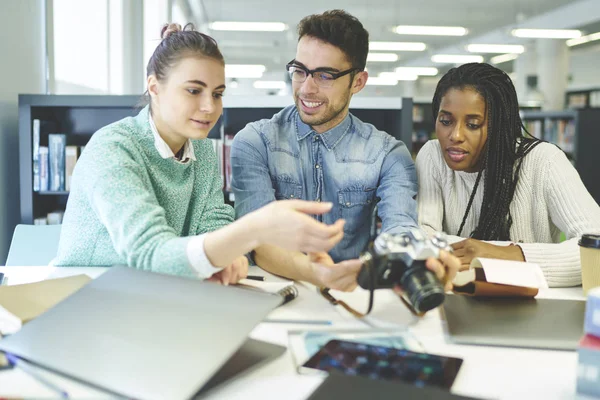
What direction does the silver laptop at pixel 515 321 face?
away from the camera

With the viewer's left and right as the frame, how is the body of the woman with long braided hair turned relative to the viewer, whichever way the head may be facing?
facing the viewer and to the left of the viewer

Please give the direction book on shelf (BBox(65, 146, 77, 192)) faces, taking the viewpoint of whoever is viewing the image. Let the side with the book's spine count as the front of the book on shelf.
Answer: facing the viewer

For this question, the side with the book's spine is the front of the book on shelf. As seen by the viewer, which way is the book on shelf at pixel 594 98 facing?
toward the camera

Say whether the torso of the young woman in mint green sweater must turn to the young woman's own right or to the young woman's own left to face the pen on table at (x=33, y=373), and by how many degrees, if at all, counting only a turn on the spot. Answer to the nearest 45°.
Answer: approximately 45° to the young woman's own right

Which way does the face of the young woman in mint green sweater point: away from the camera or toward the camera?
toward the camera

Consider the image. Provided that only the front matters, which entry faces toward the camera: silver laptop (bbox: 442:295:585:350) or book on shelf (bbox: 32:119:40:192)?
the book on shelf

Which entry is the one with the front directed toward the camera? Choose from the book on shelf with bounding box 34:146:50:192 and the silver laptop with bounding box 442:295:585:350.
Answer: the book on shelf

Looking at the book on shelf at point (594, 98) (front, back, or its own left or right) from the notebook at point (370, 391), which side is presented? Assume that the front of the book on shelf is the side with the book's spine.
front

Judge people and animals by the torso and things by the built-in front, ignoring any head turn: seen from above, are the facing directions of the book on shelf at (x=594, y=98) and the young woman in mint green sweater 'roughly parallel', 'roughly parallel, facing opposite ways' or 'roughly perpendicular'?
roughly perpendicular

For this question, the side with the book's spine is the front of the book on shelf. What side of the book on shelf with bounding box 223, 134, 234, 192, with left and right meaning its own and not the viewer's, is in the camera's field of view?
front

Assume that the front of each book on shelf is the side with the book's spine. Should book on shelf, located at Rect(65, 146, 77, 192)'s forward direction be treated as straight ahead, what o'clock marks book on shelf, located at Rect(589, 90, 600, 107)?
book on shelf, located at Rect(589, 90, 600, 107) is roughly at 8 o'clock from book on shelf, located at Rect(65, 146, 77, 192).

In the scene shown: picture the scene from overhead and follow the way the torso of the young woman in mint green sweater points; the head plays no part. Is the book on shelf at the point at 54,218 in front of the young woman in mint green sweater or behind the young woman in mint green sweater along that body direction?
behind

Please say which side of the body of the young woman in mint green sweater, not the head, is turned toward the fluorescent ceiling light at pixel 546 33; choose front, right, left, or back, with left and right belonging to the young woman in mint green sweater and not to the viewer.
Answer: left
